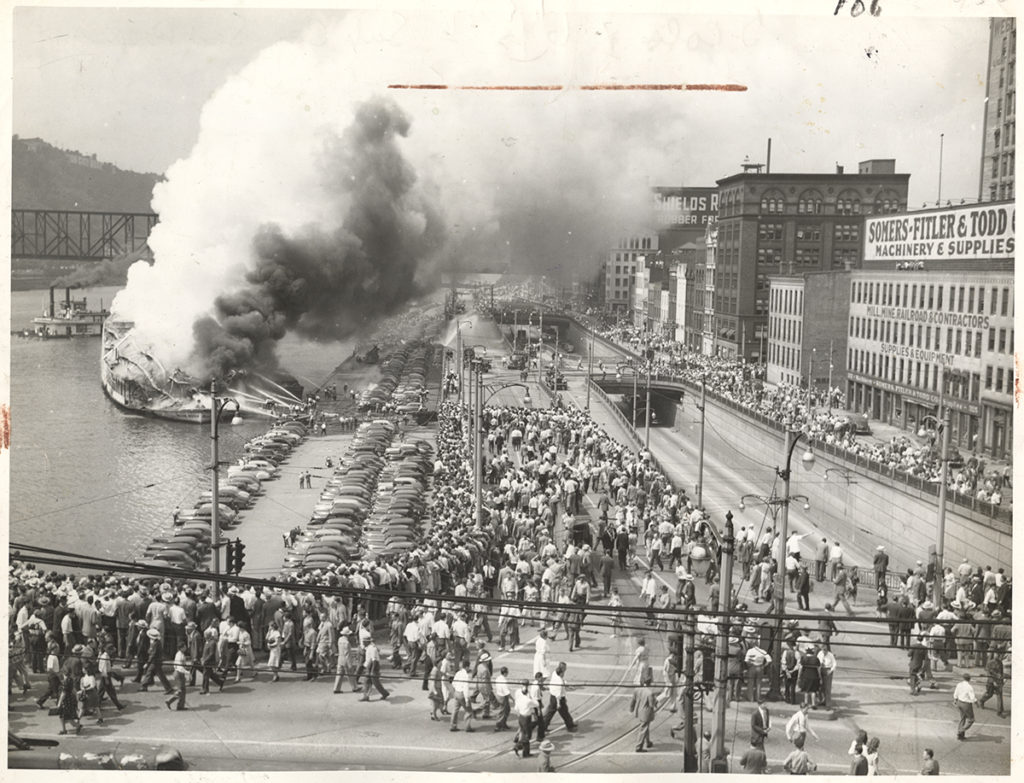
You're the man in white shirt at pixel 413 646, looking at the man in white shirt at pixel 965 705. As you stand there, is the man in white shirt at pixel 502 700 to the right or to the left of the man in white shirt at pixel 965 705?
right

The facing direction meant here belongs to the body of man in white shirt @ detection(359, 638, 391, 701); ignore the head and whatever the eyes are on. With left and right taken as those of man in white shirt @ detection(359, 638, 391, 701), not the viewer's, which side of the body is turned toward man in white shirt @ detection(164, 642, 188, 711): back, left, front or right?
front

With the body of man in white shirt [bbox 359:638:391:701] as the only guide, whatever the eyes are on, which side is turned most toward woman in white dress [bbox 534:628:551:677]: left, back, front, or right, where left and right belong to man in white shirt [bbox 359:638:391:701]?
back

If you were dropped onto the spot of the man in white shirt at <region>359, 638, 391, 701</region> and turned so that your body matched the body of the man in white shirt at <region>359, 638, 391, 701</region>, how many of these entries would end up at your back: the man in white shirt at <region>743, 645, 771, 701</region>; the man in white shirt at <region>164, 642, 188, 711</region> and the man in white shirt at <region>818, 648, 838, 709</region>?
2

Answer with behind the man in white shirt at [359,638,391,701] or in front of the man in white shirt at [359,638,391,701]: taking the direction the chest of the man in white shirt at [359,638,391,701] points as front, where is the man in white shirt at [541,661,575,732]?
behind

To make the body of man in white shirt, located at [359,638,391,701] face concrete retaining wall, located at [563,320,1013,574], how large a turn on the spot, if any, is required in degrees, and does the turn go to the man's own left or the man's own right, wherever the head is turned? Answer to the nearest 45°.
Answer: approximately 135° to the man's own right

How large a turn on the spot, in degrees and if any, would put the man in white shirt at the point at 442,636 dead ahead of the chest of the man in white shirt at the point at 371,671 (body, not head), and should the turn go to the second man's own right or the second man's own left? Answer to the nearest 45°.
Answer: approximately 135° to the second man's own right

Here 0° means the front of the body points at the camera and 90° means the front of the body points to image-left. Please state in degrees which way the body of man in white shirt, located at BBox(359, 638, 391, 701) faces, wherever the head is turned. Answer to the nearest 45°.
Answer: approximately 90°
